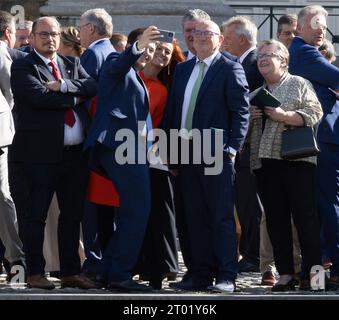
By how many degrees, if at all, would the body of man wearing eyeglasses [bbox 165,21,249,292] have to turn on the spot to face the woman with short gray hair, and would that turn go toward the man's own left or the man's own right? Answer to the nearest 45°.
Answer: approximately 135° to the man's own left

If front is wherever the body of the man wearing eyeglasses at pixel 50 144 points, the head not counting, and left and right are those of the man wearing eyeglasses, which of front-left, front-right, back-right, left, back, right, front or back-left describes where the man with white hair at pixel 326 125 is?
front-left

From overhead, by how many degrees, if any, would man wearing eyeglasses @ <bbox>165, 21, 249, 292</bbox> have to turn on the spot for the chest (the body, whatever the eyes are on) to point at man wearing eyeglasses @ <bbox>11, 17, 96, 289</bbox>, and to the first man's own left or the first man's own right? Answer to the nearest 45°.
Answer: approximately 45° to the first man's own right

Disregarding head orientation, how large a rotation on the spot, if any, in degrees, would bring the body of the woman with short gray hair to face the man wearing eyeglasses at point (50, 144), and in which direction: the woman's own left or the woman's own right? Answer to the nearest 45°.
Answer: approximately 45° to the woman's own right

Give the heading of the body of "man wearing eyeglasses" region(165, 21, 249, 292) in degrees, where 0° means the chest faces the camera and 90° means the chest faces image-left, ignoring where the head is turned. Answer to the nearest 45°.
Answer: approximately 45°

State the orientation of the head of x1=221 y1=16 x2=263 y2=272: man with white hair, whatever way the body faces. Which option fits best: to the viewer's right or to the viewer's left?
to the viewer's left
